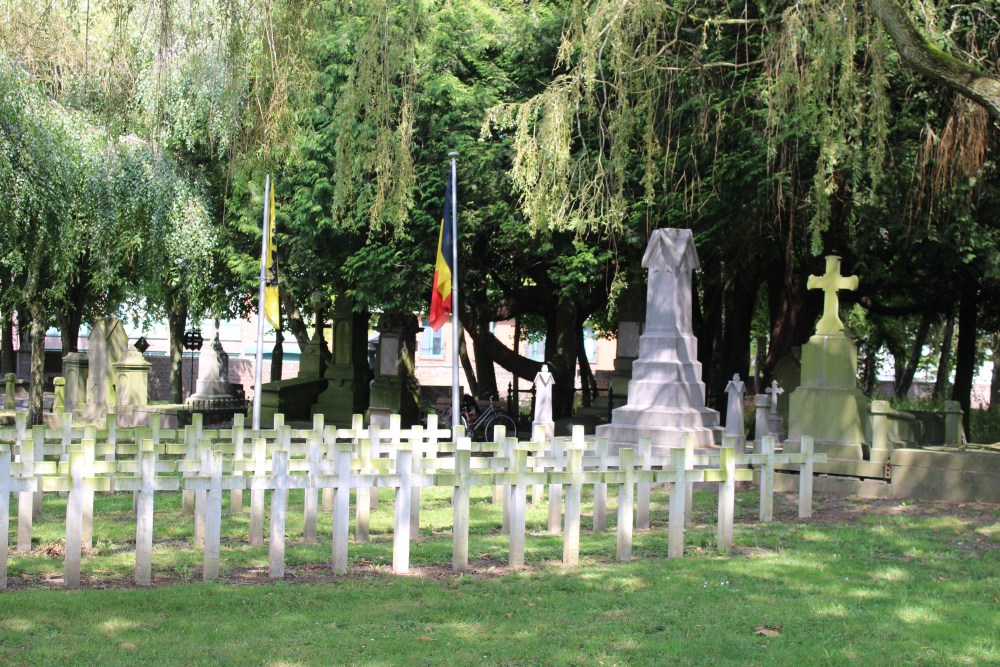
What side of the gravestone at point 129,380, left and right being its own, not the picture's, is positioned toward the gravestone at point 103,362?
right

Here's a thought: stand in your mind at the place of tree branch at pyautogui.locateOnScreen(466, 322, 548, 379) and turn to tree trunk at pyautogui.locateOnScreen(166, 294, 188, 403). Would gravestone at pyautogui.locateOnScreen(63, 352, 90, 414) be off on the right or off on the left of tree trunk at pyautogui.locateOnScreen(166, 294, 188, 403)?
left

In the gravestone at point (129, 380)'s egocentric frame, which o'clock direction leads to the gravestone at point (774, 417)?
the gravestone at point (774, 417) is roughly at 10 o'clock from the gravestone at point (129, 380).

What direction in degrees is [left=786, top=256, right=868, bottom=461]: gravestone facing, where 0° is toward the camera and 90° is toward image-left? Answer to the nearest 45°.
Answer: approximately 0°
